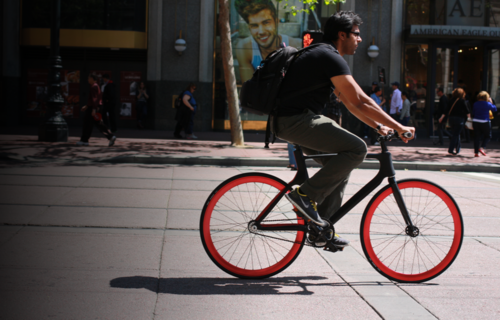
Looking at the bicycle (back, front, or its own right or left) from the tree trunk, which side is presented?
left

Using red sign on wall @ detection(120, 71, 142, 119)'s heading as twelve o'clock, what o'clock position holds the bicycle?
The bicycle is roughly at 12 o'clock from the red sign on wall.

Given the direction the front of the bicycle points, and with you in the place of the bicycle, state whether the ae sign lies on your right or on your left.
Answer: on your left

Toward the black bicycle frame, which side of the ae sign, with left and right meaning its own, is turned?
front

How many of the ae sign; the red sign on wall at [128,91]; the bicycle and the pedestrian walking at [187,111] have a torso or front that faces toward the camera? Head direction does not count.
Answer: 2

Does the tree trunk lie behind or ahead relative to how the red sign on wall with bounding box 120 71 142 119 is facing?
ahead

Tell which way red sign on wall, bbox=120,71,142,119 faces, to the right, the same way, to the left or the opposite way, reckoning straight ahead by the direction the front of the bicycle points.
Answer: to the right

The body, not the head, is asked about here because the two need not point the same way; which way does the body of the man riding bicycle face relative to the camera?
to the viewer's right

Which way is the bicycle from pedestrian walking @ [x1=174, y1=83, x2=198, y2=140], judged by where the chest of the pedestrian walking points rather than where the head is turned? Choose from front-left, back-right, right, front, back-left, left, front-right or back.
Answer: right

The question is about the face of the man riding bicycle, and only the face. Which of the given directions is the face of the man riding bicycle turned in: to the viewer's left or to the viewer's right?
to the viewer's right

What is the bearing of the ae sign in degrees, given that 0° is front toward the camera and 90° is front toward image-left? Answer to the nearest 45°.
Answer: approximately 0°

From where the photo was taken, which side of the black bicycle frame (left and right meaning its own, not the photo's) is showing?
right
